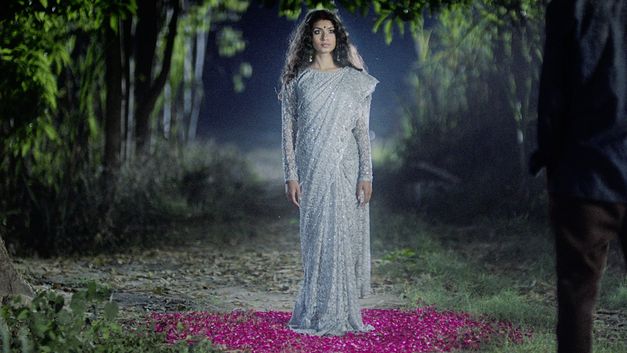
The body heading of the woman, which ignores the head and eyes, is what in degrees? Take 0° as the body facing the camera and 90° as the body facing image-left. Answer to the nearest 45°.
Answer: approximately 0°

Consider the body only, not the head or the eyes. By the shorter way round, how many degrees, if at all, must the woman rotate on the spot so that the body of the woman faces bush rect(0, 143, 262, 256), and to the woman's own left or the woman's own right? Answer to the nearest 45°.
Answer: approximately 135° to the woman's own right

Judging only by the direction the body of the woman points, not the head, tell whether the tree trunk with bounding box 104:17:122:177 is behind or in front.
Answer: behind

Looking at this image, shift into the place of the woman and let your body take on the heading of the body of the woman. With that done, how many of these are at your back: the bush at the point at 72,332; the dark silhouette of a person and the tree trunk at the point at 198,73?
1

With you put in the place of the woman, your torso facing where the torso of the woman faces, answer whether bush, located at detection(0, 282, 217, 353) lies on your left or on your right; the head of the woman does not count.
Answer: on your right

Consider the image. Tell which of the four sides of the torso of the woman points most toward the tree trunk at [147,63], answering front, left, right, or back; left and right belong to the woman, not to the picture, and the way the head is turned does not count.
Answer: back

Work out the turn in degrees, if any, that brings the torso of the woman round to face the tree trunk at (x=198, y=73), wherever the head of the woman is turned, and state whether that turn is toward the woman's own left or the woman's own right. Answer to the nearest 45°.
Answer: approximately 180°

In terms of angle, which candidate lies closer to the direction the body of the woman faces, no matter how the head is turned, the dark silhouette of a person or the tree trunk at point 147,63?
the dark silhouette of a person

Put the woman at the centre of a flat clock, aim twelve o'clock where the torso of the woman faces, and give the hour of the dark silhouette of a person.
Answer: The dark silhouette of a person is roughly at 11 o'clock from the woman.

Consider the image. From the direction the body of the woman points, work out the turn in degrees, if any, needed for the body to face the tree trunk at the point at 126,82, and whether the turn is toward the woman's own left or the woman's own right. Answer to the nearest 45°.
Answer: approximately 135° to the woman's own right
